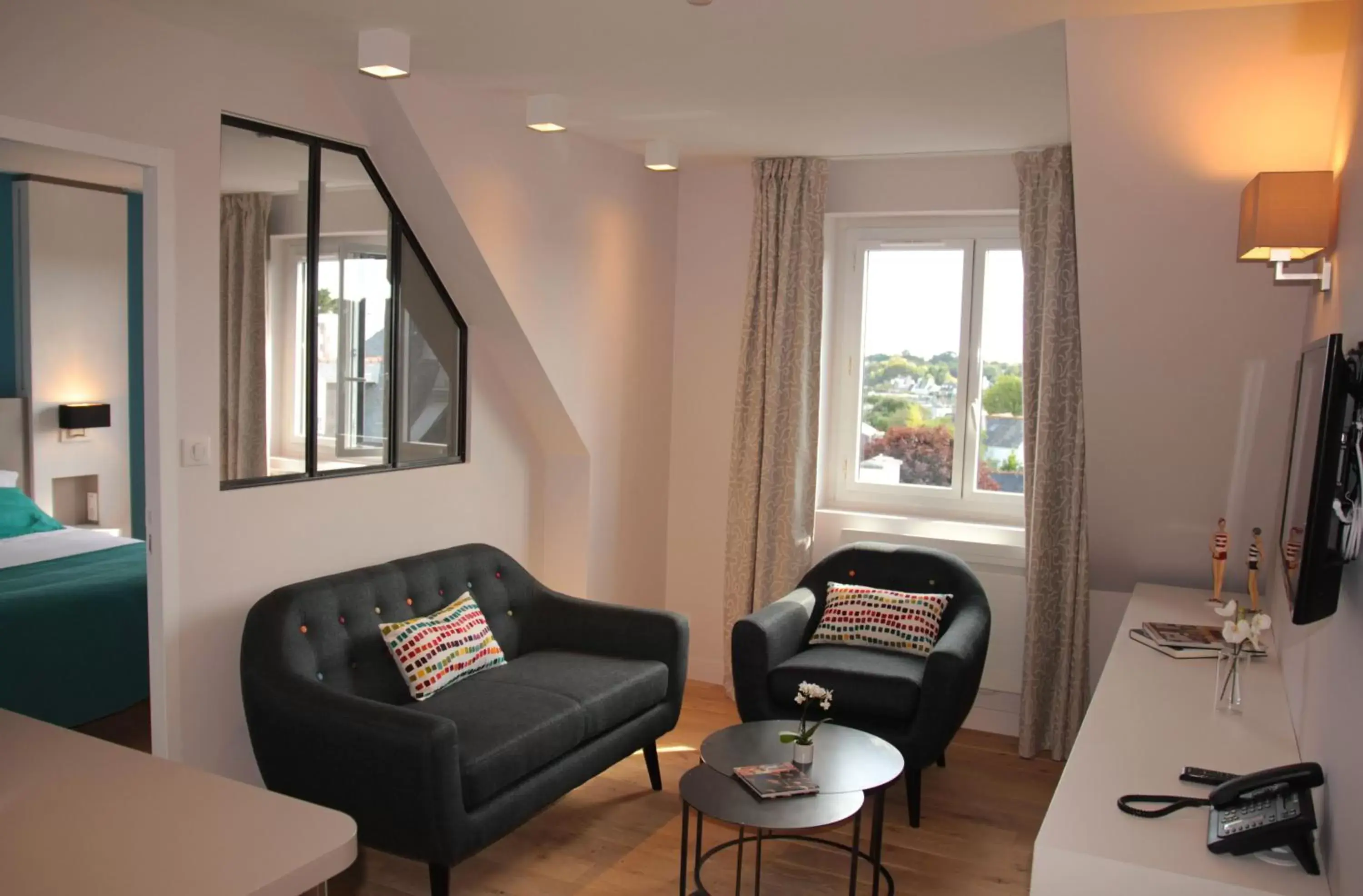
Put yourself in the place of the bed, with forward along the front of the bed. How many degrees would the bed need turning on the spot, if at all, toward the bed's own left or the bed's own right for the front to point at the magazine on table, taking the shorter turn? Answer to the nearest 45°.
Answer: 0° — it already faces it

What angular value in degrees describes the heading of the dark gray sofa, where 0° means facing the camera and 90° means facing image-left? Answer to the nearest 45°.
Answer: approximately 315°

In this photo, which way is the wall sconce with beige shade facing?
to the viewer's left

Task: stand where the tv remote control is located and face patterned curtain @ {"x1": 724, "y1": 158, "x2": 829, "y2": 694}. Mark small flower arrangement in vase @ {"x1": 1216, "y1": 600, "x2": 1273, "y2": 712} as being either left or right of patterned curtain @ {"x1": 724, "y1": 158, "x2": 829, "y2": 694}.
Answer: right

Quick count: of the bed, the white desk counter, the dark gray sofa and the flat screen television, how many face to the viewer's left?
2

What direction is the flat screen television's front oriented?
to the viewer's left

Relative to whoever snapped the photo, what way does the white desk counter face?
facing to the left of the viewer

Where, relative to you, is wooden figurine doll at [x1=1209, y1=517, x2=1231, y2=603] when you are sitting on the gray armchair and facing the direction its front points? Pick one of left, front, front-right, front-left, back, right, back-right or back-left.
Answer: back-left

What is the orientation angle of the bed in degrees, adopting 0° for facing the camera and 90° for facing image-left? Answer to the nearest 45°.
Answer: approximately 315°

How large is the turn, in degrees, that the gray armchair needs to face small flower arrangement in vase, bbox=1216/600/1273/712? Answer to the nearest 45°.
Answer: approximately 90° to its left

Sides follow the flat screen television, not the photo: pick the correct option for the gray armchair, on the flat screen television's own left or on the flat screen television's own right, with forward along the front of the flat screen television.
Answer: on the flat screen television's own right

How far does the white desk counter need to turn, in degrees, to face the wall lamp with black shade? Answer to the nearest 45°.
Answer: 0° — it already faces it

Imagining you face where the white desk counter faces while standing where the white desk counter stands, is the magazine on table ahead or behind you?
ahead

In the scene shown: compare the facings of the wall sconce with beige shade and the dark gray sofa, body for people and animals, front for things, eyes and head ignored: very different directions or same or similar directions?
very different directions

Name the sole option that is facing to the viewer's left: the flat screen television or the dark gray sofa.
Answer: the flat screen television

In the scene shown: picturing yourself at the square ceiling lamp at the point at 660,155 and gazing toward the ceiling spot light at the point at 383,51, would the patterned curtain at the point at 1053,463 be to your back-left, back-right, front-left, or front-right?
back-left
